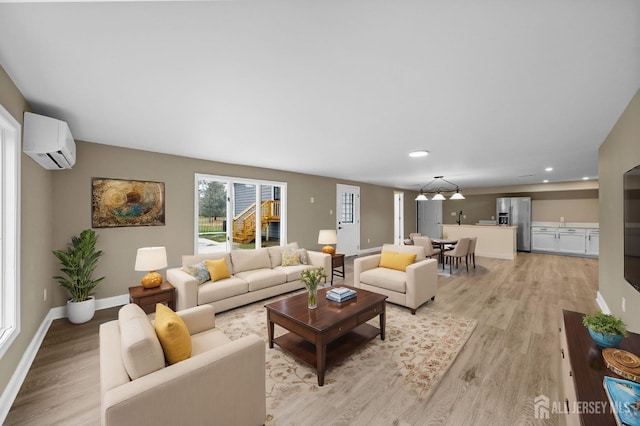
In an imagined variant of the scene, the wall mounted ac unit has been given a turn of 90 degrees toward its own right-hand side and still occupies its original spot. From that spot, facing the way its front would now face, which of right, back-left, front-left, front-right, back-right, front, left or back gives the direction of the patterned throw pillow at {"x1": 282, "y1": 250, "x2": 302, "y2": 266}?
left

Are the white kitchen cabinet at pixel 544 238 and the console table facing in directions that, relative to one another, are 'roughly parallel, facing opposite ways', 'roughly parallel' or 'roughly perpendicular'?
roughly perpendicular

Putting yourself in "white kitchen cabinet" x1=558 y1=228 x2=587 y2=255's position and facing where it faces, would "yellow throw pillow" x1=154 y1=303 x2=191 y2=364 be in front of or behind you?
in front

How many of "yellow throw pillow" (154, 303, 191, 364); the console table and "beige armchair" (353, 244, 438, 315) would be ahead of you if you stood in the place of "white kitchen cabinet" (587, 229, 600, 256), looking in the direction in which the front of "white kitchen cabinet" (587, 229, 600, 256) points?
3

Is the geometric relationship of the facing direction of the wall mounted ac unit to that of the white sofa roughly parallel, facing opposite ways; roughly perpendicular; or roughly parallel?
roughly perpendicular

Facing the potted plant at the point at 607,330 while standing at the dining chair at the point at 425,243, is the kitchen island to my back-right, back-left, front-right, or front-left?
back-left

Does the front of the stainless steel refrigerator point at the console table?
yes

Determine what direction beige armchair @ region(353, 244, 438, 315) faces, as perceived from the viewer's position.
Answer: facing the viewer and to the left of the viewer

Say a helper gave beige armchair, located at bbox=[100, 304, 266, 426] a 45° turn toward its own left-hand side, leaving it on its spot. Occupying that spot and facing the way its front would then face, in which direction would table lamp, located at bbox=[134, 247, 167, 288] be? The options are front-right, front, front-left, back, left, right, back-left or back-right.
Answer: front

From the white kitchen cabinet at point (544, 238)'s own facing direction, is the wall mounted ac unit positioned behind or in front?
in front

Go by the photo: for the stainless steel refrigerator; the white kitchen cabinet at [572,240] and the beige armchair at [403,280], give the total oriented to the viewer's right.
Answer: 0

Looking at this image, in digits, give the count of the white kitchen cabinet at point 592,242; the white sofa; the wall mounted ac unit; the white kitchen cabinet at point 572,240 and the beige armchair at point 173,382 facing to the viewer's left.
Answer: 0

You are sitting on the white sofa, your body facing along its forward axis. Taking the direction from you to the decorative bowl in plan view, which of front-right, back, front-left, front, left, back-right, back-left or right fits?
front

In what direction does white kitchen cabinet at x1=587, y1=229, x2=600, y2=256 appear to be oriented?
toward the camera

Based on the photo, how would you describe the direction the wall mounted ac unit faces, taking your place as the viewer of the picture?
facing to the right of the viewer

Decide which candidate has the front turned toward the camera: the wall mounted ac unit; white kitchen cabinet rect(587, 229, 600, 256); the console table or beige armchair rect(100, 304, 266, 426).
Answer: the white kitchen cabinet

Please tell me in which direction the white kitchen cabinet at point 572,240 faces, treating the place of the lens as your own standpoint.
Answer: facing the viewer
